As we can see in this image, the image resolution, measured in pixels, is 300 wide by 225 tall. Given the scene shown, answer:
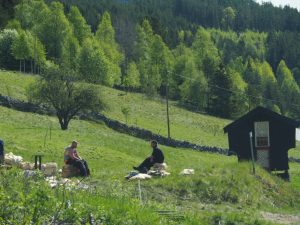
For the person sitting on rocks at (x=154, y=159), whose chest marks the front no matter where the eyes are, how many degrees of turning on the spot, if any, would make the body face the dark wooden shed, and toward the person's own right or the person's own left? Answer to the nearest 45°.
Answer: approximately 135° to the person's own right

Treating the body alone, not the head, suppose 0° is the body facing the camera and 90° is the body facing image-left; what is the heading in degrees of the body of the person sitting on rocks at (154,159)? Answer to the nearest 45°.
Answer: approximately 90°

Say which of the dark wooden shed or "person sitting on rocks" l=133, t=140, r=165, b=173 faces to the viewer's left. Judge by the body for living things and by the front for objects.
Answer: the person sitting on rocks

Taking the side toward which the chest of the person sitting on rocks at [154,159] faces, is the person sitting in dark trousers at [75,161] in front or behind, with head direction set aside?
in front

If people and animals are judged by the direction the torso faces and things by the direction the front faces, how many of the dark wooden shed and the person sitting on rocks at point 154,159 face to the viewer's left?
1

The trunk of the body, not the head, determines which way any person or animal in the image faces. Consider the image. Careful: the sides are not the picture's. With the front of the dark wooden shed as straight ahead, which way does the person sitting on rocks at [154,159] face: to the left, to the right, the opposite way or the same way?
to the right

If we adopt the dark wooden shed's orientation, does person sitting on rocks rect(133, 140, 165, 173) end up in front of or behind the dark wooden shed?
in front

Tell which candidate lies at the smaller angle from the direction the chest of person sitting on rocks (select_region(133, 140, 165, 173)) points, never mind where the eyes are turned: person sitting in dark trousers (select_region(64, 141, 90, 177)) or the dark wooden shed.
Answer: the person sitting in dark trousers

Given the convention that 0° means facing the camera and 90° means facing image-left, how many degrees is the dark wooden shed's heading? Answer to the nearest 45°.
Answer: approximately 0°
